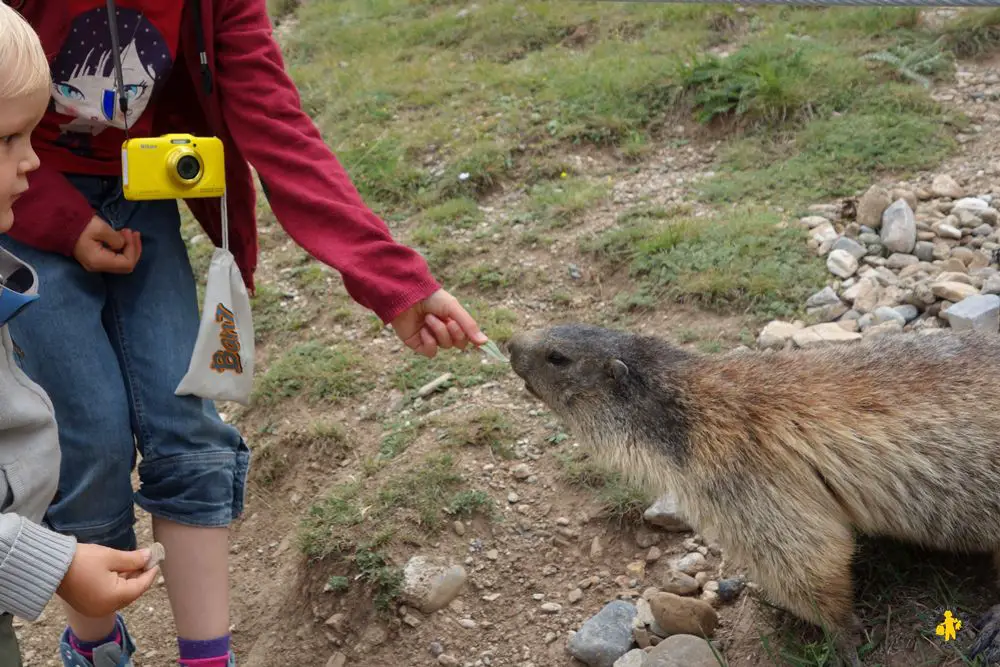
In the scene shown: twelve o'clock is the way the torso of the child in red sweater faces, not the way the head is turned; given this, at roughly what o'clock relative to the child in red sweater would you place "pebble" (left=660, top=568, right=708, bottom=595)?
The pebble is roughly at 10 o'clock from the child in red sweater.

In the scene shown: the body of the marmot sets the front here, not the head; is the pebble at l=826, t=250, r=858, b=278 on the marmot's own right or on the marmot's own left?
on the marmot's own right

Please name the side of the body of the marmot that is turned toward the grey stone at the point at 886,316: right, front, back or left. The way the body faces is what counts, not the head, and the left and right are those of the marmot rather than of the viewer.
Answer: right

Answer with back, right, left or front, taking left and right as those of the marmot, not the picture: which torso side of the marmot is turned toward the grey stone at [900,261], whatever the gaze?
right

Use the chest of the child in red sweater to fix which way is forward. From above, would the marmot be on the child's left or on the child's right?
on the child's left

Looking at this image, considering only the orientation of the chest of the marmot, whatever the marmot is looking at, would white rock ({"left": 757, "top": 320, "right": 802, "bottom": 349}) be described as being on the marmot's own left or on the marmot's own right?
on the marmot's own right

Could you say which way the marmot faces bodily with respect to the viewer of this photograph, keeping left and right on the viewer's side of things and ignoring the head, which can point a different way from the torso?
facing to the left of the viewer

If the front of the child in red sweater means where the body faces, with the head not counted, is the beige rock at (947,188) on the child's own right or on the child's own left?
on the child's own left

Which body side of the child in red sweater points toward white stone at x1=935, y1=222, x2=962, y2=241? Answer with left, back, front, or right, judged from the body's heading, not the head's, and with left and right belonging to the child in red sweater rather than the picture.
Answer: left

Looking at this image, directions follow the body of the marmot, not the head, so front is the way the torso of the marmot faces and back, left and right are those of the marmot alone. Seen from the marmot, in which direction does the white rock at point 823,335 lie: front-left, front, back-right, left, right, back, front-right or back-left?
right

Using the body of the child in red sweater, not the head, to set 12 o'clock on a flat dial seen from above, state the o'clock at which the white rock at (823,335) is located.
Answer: The white rock is roughly at 9 o'clock from the child in red sweater.

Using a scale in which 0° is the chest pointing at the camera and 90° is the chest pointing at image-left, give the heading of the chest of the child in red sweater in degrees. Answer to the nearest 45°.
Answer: approximately 0°

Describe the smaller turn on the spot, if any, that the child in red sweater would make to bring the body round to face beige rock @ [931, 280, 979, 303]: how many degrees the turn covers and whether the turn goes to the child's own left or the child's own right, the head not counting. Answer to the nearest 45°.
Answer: approximately 90° to the child's own left

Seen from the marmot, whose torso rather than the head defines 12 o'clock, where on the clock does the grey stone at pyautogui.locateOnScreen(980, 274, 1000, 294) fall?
The grey stone is roughly at 4 o'clock from the marmot.

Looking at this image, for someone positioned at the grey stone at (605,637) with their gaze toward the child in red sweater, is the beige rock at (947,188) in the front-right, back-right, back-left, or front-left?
back-right
